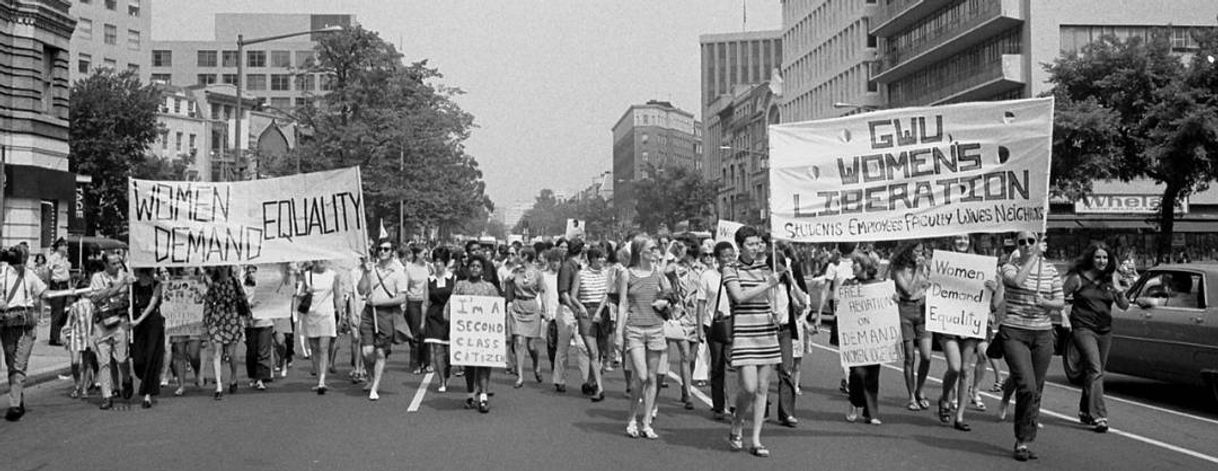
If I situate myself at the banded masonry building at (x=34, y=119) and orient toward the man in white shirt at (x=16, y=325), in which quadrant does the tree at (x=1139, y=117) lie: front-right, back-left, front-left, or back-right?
front-left

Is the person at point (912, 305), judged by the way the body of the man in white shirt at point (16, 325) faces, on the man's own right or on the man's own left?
on the man's own left

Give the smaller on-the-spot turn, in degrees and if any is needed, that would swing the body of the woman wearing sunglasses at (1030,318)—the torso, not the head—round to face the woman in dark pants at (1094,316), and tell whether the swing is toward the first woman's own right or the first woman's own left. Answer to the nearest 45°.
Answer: approximately 135° to the first woman's own left

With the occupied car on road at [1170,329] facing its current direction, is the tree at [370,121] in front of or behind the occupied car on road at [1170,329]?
in front

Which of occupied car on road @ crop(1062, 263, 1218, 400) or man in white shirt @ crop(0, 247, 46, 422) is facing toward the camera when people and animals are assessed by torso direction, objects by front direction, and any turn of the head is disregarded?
the man in white shirt

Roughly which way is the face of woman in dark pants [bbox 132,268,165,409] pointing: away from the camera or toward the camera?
toward the camera

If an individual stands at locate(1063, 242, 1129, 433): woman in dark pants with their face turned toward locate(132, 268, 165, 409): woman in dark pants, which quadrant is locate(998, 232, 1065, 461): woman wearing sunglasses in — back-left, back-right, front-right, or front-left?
front-left

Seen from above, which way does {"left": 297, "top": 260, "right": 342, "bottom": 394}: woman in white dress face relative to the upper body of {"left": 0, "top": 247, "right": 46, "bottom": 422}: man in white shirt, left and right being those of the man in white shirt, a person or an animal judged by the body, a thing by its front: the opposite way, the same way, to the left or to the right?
the same way

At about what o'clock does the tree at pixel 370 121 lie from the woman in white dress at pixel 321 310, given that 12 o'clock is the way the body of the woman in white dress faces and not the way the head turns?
The tree is roughly at 6 o'clock from the woman in white dress.

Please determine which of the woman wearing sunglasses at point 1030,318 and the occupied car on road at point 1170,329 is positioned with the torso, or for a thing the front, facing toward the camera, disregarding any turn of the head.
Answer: the woman wearing sunglasses

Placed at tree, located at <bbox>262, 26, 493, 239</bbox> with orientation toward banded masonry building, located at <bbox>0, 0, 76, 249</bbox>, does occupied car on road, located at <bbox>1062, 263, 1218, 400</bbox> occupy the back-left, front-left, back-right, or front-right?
front-left

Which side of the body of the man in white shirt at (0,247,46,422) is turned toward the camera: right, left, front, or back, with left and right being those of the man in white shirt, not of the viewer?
front

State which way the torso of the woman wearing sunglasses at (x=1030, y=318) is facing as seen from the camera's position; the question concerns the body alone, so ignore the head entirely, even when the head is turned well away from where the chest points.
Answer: toward the camera

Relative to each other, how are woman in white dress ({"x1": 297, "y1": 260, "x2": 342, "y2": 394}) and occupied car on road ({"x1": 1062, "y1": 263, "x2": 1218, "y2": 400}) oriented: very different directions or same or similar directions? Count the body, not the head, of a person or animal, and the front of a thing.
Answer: very different directions

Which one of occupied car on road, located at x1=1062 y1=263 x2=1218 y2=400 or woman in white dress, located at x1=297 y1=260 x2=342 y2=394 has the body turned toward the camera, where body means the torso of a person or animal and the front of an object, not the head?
the woman in white dress

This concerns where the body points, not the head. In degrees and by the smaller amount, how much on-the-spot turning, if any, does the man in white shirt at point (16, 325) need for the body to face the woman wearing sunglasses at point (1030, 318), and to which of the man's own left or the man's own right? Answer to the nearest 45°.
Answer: approximately 45° to the man's own left

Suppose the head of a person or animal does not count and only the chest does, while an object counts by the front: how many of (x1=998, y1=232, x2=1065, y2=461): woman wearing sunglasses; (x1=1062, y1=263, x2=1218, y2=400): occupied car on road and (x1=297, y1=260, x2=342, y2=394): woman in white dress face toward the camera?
2

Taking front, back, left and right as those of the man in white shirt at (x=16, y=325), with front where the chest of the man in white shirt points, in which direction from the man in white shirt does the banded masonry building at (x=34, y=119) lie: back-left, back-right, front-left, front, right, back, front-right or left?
back

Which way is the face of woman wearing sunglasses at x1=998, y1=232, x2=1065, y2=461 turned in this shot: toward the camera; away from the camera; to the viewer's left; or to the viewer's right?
toward the camera

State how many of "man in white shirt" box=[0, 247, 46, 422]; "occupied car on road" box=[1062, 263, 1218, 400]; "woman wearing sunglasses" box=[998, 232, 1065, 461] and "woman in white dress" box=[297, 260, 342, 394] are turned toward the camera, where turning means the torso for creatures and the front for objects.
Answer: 3

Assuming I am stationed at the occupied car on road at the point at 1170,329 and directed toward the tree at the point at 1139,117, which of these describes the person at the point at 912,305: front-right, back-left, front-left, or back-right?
back-left
